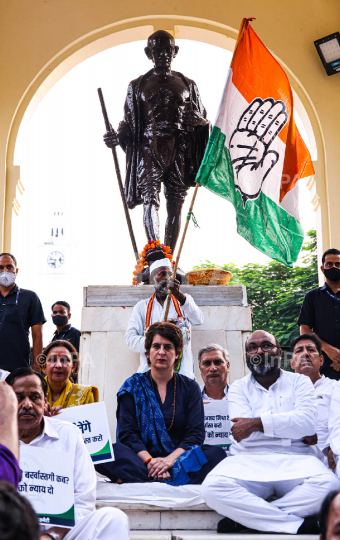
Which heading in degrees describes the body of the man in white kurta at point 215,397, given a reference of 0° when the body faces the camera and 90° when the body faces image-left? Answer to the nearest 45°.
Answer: approximately 0°

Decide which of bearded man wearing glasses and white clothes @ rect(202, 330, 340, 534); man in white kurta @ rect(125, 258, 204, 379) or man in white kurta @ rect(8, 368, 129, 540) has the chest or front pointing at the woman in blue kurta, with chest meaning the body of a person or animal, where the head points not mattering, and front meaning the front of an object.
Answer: man in white kurta @ rect(125, 258, 204, 379)

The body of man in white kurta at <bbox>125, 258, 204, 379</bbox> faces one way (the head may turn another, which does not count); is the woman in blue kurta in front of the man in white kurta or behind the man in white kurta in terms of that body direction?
in front

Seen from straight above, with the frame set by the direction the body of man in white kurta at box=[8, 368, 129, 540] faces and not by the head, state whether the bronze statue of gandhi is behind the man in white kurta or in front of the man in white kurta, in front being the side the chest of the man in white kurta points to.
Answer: behind

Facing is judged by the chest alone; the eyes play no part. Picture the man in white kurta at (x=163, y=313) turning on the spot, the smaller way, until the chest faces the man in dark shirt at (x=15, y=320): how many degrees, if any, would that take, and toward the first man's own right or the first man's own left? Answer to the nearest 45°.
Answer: approximately 90° to the first man's own right

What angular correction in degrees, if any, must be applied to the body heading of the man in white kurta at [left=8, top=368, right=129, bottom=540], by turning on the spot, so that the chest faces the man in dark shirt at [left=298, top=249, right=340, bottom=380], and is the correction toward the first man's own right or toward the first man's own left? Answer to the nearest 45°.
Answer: approximately 135° to the first man's own left

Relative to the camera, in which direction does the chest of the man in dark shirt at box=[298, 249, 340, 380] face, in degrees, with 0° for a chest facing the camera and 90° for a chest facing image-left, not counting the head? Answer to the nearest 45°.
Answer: approximately 0°

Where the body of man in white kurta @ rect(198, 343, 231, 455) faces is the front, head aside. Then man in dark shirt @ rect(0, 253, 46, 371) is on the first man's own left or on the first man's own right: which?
on the first man's own right

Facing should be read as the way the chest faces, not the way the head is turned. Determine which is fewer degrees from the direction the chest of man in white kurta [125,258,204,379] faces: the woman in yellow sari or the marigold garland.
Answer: the woman in yellow sari

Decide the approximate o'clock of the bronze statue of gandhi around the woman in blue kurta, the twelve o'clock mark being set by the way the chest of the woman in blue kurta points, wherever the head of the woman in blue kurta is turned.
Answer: The bronze statue of gandhi is roughly at 6 o'clock from the woman in blue kurta.
